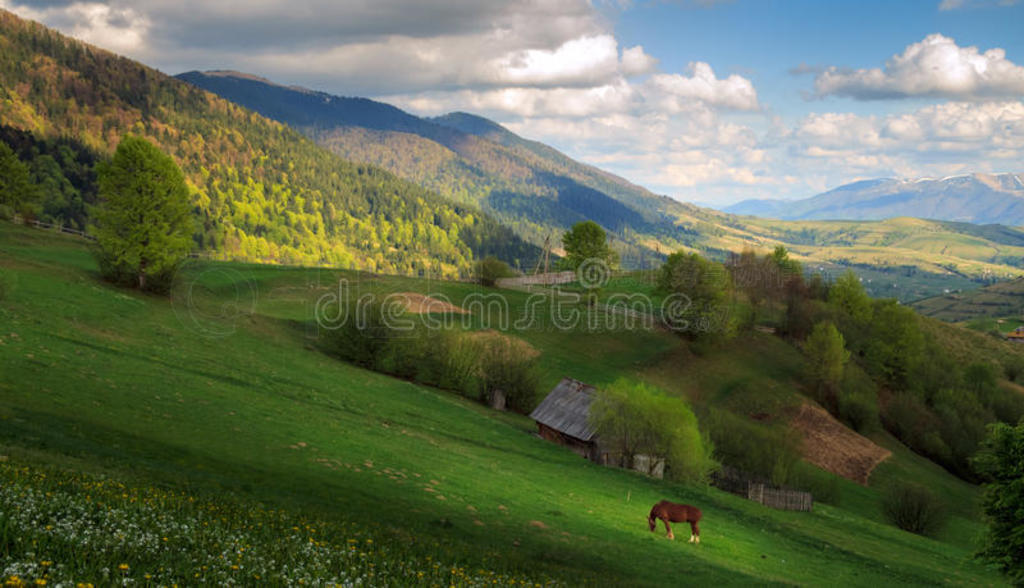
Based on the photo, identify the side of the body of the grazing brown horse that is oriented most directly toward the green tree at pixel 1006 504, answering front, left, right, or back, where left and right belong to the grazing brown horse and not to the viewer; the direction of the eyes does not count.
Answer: back

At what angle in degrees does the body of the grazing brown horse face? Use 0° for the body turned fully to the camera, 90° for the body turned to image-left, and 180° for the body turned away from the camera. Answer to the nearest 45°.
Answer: approximately 90°

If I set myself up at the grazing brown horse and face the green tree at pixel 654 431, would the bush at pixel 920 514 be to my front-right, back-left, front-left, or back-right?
front-right

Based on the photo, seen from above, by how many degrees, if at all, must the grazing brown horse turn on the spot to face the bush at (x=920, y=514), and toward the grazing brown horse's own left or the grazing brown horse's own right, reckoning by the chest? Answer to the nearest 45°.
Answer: approximately 135° to the grazing brown horse's own right

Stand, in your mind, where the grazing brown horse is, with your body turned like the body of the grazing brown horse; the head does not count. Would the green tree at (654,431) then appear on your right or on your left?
on your right

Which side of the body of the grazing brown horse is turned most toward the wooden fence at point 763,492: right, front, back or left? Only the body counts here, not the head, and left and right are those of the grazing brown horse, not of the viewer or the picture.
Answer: right

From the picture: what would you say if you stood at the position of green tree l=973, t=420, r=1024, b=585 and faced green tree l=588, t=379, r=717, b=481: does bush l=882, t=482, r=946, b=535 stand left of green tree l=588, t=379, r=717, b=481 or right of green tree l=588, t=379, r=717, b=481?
right
